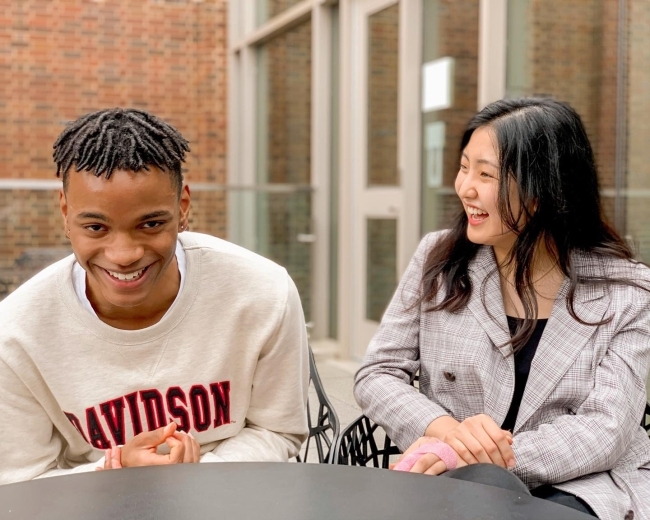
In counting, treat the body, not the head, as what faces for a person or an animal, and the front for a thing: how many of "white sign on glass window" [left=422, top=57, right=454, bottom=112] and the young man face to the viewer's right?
0

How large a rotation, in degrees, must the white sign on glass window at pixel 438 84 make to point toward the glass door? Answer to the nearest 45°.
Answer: approximately 90° to its right

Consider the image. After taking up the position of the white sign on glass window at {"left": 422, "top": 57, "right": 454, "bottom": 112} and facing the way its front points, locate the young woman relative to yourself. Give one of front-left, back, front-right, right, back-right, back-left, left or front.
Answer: front-left

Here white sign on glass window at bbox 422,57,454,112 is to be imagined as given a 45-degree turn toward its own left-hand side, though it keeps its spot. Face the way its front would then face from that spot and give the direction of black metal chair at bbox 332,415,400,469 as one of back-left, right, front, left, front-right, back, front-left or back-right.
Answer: front

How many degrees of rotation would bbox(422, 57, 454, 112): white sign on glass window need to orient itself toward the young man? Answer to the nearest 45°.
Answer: approximately 45° to its left

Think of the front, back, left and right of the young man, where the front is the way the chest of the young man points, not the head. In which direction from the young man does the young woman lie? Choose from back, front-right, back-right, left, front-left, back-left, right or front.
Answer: left

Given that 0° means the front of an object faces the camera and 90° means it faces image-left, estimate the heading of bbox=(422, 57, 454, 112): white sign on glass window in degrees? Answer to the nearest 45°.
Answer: approximately 45°

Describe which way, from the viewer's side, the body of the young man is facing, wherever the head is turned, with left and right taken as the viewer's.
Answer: facing the viewer

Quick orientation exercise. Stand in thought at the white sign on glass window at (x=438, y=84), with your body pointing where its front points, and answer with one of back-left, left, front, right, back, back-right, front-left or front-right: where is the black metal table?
front-left

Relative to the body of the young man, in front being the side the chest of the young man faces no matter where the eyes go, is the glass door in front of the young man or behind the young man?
behind
